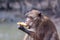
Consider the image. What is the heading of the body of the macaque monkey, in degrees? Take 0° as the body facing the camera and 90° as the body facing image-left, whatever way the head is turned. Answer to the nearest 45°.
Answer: approximately 90°
